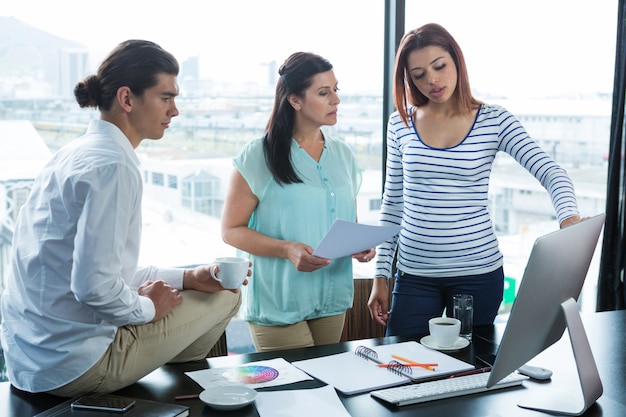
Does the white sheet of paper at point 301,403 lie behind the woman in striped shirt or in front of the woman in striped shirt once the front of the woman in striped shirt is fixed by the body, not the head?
in front

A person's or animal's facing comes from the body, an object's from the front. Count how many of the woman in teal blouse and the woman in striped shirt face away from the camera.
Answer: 0

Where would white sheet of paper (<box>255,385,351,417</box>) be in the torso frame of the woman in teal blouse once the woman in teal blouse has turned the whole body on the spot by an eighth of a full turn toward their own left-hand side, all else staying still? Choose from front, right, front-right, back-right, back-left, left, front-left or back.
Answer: right

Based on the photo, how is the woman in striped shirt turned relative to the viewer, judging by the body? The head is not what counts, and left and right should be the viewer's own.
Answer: facing the viewer

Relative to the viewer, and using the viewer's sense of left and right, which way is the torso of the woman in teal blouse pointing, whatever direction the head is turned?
facing the viewer and to the right of the viewer

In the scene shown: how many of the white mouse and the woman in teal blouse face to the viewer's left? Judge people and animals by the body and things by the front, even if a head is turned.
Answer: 0

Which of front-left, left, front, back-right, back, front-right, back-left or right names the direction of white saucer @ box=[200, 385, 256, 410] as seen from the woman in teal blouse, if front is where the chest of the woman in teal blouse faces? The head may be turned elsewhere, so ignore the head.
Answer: front-right

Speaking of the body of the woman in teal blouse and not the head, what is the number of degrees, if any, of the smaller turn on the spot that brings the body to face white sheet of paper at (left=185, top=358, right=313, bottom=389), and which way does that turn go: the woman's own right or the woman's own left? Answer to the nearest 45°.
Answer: approximately 45° to the woman's own right
